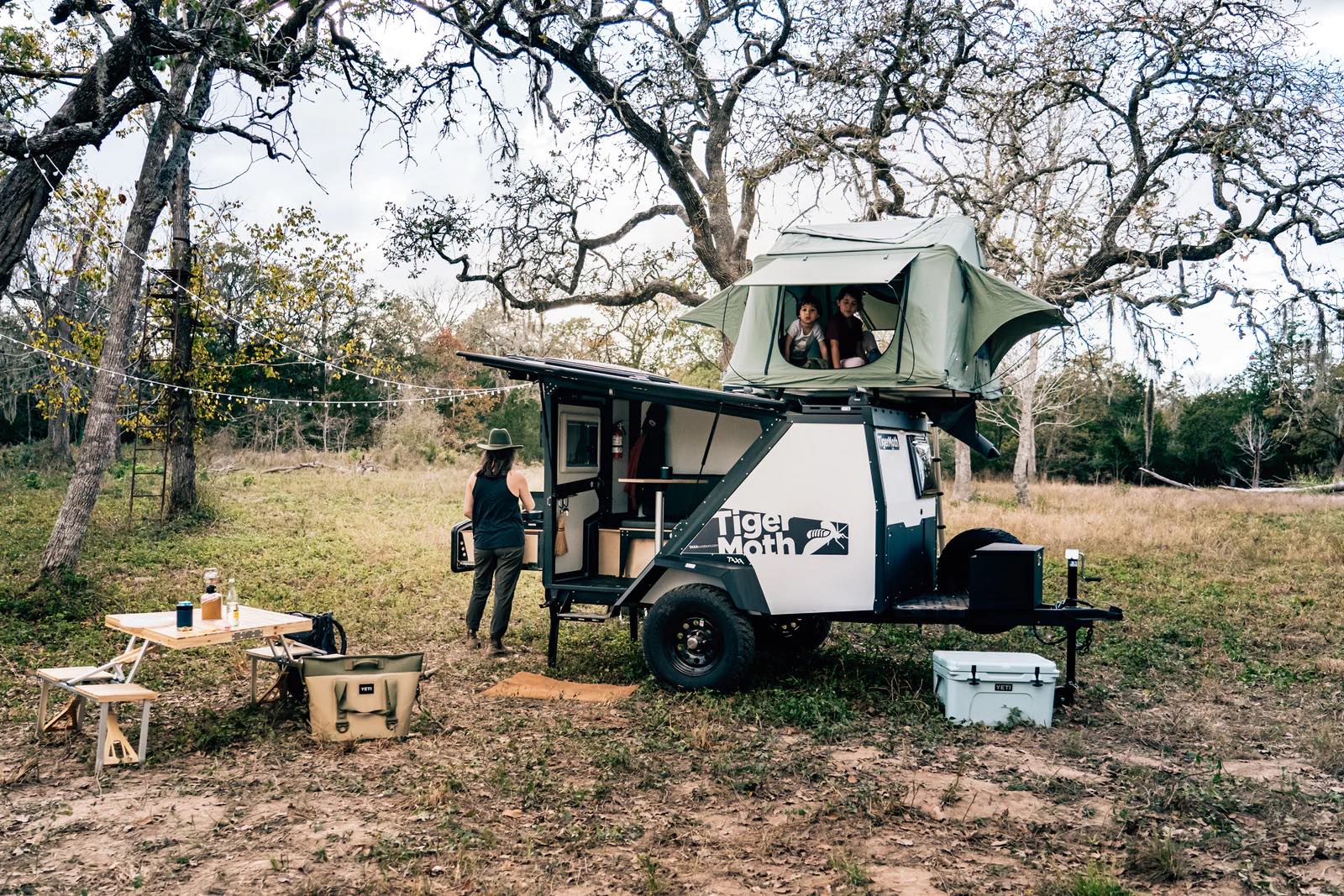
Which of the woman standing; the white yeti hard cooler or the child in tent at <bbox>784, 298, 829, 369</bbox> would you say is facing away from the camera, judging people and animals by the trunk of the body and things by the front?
the woman standing

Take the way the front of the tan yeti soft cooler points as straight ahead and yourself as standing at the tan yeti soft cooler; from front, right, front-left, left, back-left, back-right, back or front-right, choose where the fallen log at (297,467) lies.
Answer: back

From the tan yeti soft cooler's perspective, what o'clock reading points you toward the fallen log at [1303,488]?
The fallen log is roughly at 8 o'clock from the tan yeti soft cooler.

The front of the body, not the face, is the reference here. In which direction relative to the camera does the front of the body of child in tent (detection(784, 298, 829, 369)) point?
toward the camera

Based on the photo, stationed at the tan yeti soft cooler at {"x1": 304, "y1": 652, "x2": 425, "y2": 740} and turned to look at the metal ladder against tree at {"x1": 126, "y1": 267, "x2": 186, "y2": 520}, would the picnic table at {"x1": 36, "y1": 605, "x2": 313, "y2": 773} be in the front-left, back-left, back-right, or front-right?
front-left

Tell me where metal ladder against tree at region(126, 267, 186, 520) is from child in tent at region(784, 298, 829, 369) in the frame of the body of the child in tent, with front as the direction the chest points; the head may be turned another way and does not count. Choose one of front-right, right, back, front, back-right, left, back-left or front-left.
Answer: back-right

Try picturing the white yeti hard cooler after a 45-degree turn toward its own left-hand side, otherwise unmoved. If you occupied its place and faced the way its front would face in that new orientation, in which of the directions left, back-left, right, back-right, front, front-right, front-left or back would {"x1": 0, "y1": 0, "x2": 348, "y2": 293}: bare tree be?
back-right

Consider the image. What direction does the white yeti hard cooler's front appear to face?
toward the camera

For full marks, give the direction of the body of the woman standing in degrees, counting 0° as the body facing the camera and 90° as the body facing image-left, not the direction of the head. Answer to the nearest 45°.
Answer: approximately 180°

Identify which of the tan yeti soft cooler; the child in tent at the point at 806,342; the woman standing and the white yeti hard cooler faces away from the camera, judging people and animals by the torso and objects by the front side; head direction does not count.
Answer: the woman standing
